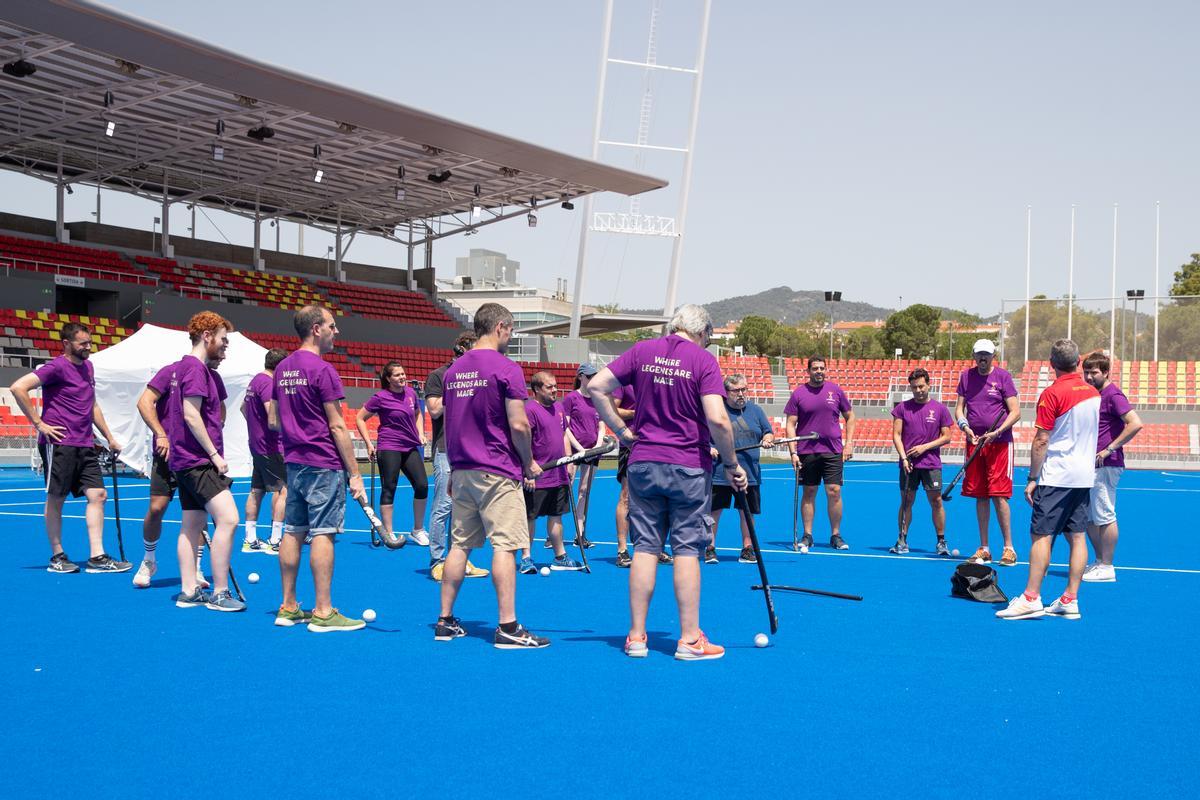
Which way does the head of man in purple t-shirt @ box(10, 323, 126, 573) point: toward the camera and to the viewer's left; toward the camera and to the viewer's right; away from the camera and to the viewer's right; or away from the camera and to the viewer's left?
toward the camera and to the viewer's right

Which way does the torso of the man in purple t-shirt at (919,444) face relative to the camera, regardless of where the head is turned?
toward the camera

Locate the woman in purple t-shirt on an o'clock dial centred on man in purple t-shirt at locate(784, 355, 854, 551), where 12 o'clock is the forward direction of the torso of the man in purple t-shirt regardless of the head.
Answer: The woman in purple t-shirt is roughly at 2 o'clock from the man in purple t-shirt.

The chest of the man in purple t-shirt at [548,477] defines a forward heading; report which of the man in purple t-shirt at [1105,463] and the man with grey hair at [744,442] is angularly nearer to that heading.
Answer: the man in purple t-shirt

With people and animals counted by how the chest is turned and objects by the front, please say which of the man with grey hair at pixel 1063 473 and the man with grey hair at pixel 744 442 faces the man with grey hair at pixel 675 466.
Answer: the man with grey hair at pixel 744 442

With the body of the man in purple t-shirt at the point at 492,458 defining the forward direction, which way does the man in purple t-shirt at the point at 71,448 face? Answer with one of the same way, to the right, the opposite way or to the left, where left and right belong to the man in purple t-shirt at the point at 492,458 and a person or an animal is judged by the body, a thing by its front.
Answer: to the right

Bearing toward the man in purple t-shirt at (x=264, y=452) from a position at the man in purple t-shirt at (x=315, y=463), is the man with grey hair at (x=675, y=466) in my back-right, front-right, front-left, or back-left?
back-right

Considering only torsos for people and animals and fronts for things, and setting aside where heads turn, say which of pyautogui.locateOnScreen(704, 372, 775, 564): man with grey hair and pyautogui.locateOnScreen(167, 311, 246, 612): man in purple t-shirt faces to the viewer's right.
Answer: the man in purple t-shirt

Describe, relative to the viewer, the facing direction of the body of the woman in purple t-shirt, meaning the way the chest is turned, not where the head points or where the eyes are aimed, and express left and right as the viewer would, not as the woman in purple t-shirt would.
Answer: facing the viewer and to the right of the viewer

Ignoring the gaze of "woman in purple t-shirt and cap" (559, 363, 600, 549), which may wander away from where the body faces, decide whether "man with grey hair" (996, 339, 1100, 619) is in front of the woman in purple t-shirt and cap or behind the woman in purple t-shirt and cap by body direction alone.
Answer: in front

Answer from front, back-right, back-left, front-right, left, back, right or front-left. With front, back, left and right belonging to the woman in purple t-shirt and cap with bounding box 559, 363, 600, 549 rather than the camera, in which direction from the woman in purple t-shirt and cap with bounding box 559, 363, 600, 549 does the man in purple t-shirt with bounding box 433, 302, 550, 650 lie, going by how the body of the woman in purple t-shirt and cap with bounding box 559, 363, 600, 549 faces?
front-right

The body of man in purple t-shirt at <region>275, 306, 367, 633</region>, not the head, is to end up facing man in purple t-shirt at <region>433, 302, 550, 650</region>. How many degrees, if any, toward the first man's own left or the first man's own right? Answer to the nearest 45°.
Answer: approximately 90° to the first man's own right

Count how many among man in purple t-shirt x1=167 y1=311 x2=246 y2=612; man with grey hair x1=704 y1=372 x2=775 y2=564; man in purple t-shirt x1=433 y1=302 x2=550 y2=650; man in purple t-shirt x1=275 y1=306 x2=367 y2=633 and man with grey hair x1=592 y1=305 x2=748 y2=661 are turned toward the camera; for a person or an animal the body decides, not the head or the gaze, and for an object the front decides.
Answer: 1

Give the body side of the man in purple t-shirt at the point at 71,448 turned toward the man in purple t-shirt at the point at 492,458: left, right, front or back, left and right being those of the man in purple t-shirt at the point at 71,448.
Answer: front

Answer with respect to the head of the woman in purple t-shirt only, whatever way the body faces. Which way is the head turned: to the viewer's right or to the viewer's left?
to the viewer's right

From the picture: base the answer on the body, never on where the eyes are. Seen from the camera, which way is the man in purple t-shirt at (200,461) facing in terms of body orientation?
to the viewer's right

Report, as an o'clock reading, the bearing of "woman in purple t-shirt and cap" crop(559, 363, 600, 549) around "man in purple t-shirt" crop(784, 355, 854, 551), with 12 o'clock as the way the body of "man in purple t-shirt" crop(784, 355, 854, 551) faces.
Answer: "woman in purple t-shirt and cap" crop(559, 363, 600, 549) is roughly at 2 o'clock from "man in purple t-shirt" crop(784, 355, 854, 551).

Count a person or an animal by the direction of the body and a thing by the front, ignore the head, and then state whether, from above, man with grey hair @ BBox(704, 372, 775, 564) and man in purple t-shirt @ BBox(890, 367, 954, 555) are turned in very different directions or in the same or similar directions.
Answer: same or similar directions

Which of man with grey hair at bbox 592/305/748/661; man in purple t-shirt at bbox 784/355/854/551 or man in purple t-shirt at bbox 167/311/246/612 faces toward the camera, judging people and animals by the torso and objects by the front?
man in purple t-shirt at bbox 784/355/854/551

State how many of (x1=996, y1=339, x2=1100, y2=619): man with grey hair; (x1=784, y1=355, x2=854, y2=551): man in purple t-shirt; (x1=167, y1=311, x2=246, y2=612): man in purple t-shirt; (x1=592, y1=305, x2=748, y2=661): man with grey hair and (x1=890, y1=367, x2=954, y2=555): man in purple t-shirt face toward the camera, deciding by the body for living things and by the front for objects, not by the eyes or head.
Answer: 2

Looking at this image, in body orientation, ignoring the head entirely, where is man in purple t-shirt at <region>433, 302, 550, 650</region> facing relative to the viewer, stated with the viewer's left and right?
facing away from the viewer and to the right of the viewer
